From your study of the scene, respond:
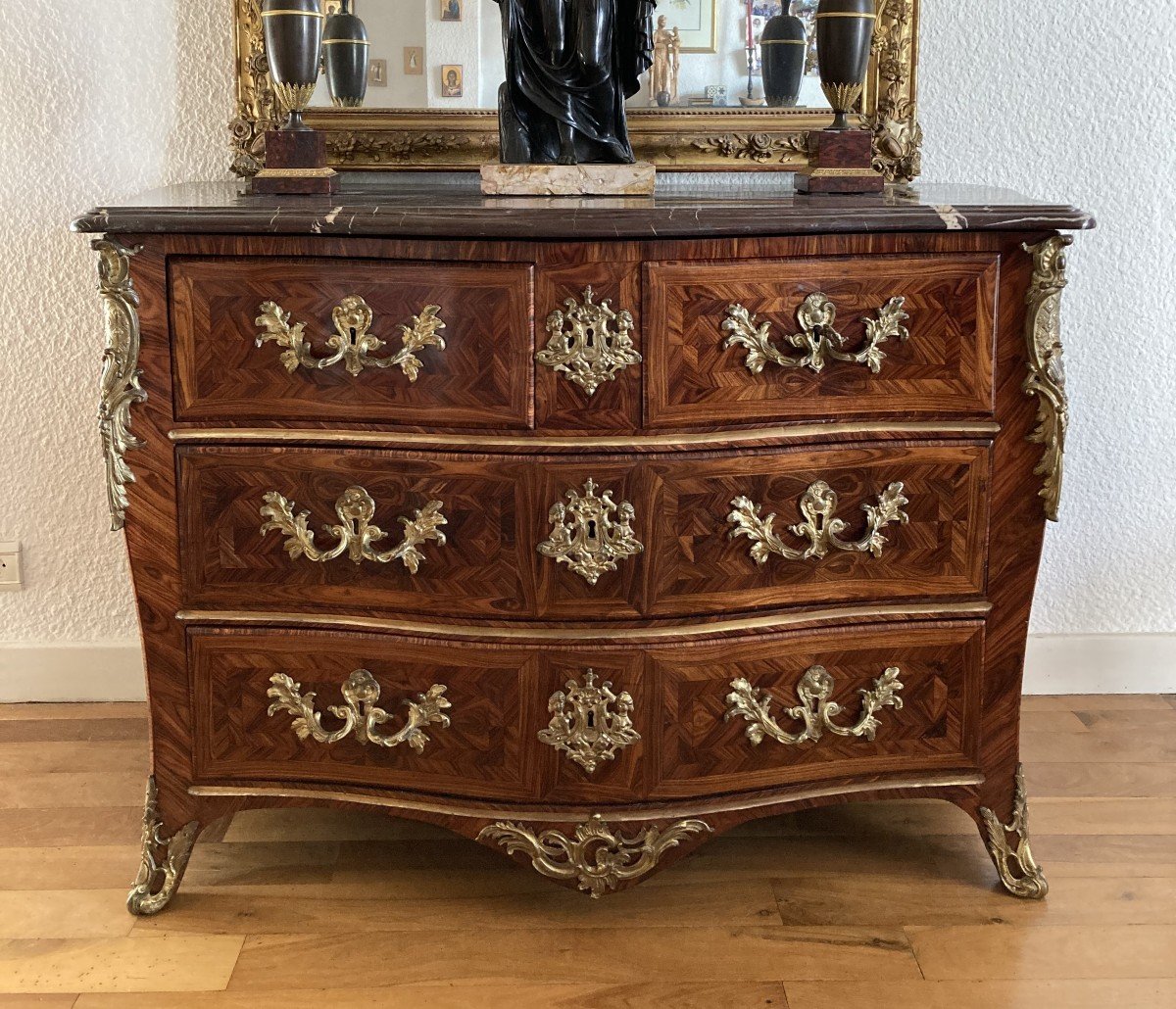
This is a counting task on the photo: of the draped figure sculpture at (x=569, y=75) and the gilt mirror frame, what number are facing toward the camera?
2

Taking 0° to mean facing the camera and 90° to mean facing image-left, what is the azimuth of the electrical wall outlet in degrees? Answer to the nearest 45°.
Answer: approximately 0°

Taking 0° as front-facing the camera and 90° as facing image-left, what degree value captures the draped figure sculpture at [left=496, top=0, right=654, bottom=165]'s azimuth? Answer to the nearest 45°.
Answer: approximately 0°

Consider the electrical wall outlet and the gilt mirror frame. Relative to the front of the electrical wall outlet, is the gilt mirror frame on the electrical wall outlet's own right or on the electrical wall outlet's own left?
on the electrical wall outlet's own left

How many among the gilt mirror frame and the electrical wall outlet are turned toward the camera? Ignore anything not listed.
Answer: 2
